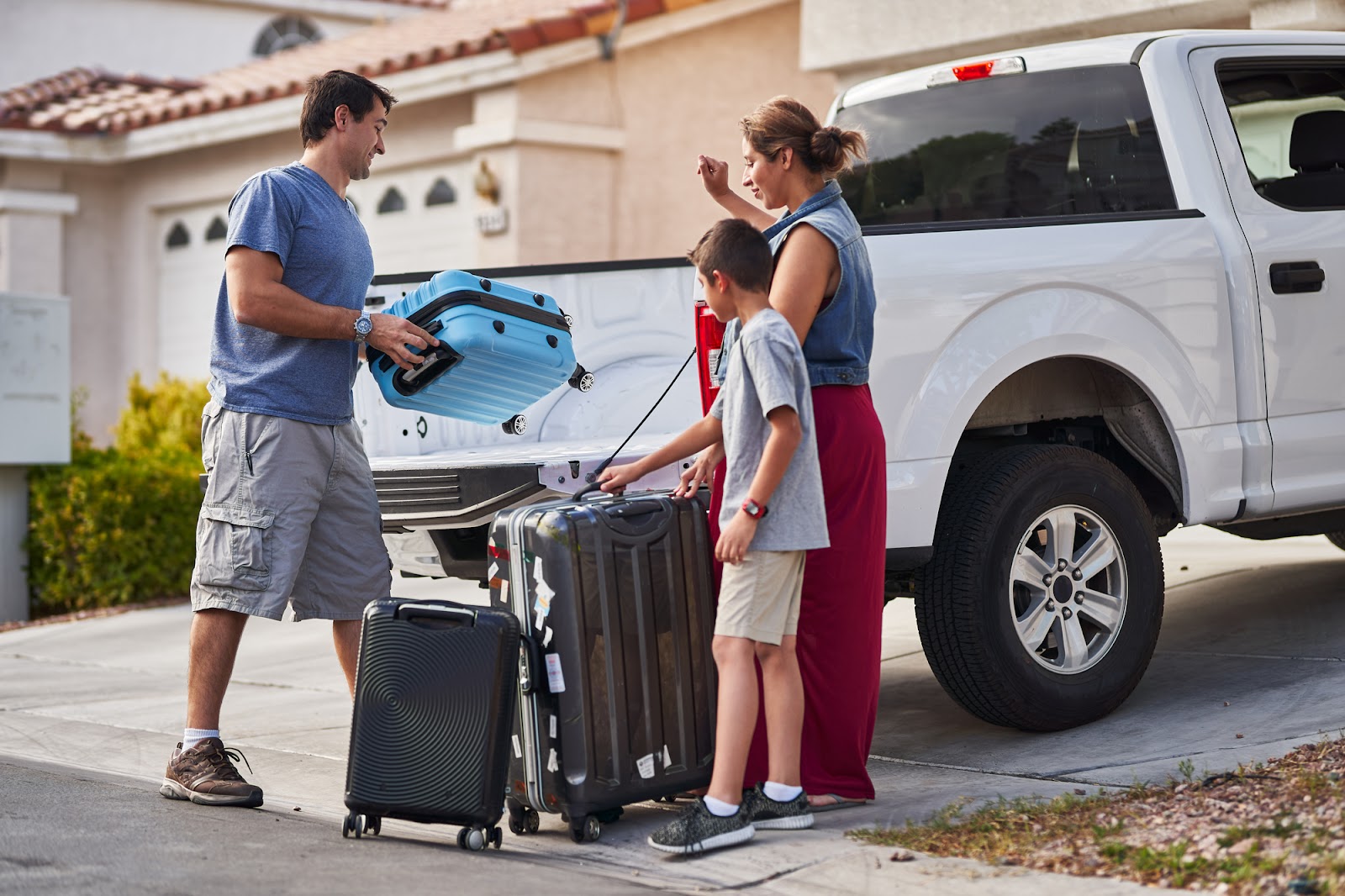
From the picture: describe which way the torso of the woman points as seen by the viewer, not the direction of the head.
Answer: to the viewer's left

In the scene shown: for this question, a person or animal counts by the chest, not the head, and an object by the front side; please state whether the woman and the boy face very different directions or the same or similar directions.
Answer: same or similar directions

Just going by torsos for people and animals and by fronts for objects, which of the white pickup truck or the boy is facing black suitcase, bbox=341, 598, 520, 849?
the boy

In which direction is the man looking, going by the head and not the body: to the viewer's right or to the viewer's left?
to the viewer's right

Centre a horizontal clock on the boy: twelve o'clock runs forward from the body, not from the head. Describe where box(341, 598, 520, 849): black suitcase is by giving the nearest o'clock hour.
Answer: The black suitcase is roughly at 12 o'clock from the boy.

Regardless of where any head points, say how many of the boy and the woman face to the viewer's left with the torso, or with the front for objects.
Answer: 2

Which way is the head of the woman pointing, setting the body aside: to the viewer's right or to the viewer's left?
to the viewer's left

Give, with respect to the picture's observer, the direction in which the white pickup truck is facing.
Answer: facing away from the viewer and to the right of the viewer

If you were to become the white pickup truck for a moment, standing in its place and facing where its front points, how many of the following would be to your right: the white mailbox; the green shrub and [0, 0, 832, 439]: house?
0

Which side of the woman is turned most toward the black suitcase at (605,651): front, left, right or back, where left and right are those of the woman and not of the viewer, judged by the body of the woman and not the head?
front

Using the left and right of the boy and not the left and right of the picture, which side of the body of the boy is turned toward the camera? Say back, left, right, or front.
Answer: left
